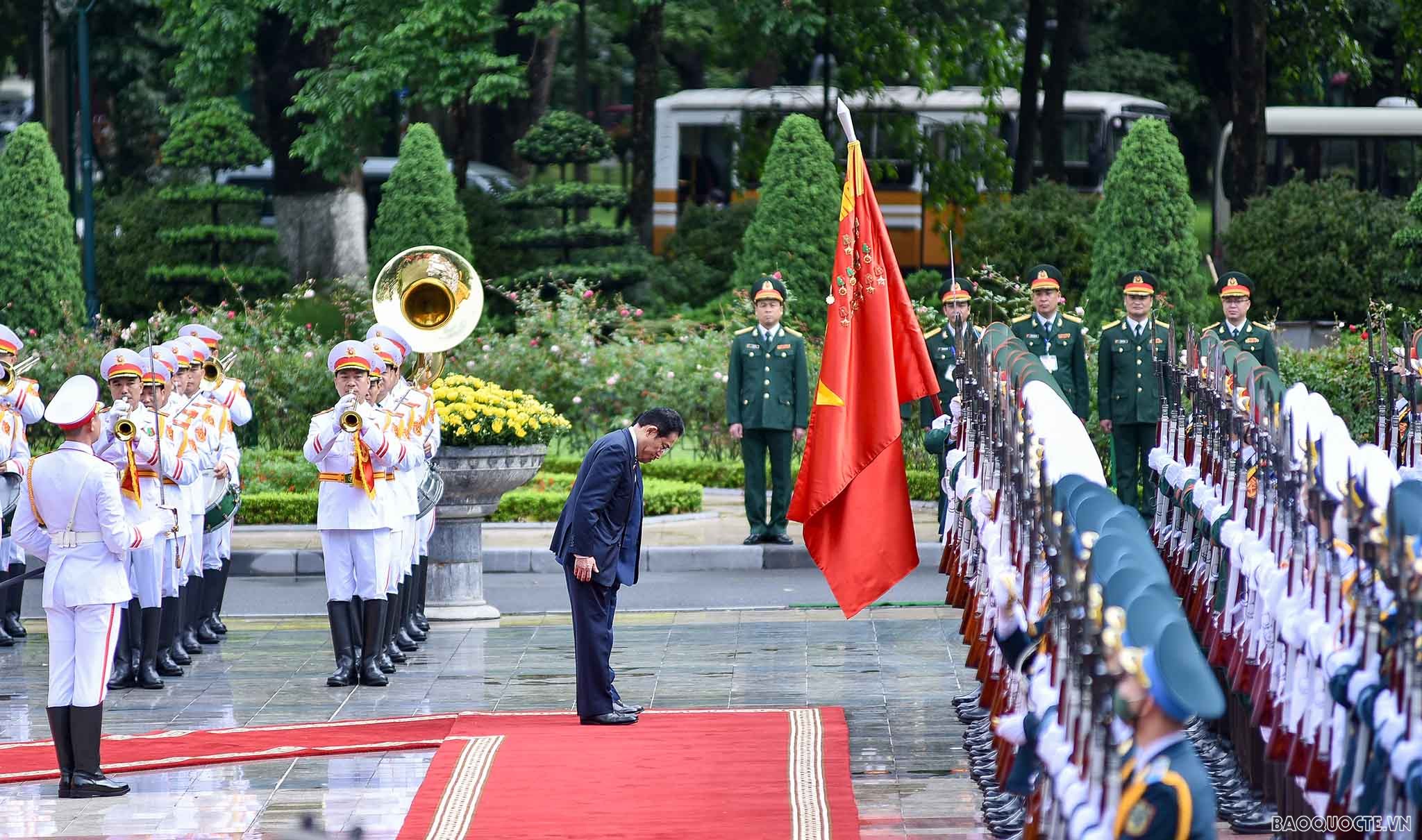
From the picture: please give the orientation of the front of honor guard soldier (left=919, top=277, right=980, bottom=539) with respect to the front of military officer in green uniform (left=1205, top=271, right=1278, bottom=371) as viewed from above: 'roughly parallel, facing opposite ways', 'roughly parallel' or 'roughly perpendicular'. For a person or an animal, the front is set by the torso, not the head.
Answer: roughly parallel

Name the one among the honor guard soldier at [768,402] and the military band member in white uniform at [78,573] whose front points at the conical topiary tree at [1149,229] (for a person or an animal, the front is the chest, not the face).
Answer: the military band member in white uniform

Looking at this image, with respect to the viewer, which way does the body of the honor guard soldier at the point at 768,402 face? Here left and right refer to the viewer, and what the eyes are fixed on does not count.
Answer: facing the viewer

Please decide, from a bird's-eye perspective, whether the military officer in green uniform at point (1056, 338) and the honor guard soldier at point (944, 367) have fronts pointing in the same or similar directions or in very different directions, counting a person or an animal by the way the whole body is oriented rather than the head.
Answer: same or similar directions

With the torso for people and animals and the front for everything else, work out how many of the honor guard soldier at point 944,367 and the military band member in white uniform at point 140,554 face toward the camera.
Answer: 2

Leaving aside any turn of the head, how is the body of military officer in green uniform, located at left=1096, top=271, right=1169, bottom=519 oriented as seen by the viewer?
toward the camera

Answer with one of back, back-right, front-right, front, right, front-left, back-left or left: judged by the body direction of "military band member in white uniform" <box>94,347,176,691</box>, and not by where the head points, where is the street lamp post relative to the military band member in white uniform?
back

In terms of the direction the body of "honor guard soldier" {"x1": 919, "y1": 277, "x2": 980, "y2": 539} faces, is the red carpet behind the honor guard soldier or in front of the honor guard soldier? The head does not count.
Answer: in front

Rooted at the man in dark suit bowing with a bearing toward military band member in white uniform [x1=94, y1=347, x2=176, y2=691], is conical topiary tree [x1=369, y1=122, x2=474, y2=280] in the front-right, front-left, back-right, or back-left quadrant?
front-right

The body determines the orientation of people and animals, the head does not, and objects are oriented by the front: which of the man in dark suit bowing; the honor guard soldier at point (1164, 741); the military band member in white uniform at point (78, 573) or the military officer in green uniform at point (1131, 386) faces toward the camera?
the military officer in green uniform at point (1131, 386)

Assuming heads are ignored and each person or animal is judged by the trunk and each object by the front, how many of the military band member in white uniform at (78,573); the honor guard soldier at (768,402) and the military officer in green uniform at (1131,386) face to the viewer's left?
0

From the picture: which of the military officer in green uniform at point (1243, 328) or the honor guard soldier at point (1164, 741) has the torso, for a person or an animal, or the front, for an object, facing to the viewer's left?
the honor guard soldier at point (1164, 741)

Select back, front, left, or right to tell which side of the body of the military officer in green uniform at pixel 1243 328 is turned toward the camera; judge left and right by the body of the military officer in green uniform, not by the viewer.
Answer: front

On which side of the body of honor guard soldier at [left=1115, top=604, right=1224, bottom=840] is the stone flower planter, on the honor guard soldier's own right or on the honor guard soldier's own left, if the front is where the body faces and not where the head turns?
on the honor guard soldier's own right
